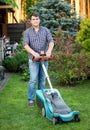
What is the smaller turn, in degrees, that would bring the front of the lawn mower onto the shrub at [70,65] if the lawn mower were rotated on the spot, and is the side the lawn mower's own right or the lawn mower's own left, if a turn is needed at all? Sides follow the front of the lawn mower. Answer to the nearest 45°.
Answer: approximately 135° to the lawn mower's own left

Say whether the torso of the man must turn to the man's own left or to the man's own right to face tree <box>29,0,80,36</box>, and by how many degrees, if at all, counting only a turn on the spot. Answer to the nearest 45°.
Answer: approximately 180°

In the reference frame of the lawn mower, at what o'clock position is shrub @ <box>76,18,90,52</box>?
The shrub is roughly at 8 o'clock from the lawn mower.

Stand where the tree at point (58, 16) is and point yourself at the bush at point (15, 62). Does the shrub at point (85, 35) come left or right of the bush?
left

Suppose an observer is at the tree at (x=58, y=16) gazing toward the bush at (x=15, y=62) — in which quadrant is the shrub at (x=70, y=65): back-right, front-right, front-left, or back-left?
front-left

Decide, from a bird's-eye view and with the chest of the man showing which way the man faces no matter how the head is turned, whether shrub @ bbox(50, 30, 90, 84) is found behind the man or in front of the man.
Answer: behind

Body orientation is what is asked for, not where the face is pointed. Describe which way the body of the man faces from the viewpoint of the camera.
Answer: toward the camera

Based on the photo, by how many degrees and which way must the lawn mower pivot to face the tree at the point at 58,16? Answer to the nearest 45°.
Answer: approximately 135° to its left

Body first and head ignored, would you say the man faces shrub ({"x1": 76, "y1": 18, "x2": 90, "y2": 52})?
no

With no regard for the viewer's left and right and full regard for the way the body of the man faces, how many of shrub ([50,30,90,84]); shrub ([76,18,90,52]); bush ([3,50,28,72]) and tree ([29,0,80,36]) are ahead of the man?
0

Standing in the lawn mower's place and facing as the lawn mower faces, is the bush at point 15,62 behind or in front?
behind
